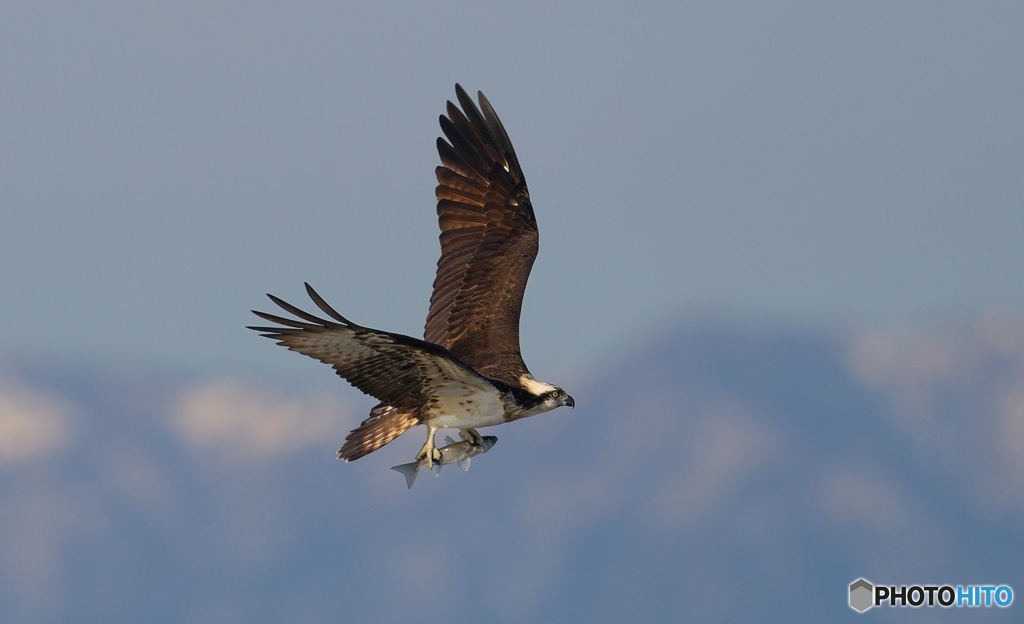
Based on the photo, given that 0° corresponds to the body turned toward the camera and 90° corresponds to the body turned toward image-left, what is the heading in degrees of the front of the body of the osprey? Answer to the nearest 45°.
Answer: approximately 270°
